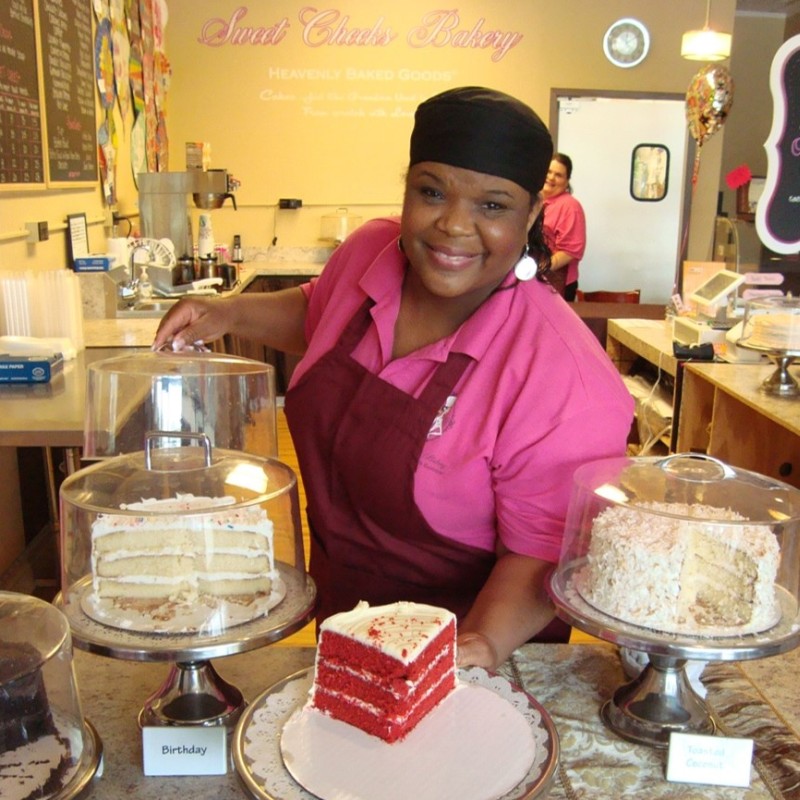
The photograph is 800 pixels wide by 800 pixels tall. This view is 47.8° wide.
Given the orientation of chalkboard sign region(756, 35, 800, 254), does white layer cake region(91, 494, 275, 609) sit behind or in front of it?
in front

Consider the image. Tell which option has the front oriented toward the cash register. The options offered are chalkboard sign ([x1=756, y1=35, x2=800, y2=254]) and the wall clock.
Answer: the wall clock

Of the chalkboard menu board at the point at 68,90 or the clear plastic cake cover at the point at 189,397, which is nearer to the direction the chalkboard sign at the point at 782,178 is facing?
the clear plastic cake cover

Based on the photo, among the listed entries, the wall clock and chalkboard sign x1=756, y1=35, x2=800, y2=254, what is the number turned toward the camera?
2

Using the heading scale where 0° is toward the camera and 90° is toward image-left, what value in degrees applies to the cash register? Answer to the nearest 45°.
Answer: approximately 45°

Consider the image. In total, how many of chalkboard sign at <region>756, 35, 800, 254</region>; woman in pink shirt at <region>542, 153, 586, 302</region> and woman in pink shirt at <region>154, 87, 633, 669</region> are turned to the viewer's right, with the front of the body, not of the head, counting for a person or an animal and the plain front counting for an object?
0

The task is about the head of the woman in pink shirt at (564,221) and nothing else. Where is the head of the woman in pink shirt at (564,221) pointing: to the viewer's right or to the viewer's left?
to the viewer's left

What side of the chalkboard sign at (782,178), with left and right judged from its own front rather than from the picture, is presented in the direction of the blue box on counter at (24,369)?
right
